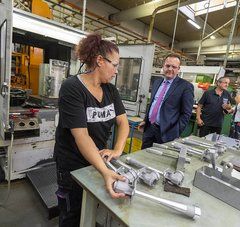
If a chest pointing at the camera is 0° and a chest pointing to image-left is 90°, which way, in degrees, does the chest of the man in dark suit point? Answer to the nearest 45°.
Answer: approximately 45°

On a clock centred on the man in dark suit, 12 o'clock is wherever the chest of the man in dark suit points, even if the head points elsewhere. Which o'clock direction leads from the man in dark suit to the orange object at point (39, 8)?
The orange object is roughly at 2 o'clock from the man in dark suit.

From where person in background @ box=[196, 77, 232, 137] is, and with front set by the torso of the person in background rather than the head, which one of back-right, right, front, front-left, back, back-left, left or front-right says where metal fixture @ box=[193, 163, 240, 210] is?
front-right

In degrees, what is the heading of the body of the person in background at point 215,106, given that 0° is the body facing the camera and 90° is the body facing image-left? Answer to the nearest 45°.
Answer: approximately 315°

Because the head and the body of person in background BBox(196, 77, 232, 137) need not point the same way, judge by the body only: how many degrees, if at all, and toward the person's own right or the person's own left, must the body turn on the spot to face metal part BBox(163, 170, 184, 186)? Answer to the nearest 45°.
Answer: approximately 45° to the person's own right

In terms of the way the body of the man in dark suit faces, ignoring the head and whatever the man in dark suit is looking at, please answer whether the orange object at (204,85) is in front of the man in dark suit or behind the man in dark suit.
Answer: behind

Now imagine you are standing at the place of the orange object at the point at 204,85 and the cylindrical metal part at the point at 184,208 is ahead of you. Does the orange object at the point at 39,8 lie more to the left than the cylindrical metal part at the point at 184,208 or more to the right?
right

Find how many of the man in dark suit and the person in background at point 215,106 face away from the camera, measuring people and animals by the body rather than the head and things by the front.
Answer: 0

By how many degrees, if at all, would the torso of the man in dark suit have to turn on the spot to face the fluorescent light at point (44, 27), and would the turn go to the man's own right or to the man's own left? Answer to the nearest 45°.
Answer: approximately 45° to the man's own right

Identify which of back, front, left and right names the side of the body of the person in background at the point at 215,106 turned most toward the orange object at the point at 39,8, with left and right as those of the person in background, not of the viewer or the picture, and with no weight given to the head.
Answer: right

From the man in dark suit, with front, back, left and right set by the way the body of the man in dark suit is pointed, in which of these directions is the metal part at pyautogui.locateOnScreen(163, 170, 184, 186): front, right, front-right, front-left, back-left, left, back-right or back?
front-left

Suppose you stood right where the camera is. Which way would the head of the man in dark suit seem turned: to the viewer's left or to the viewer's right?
to the viewer's left
